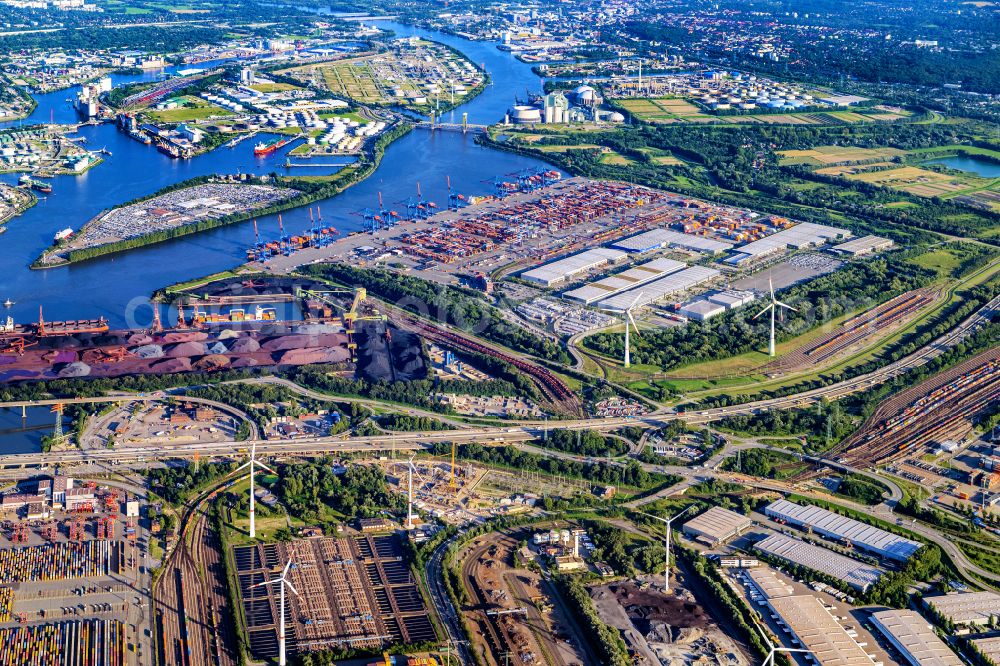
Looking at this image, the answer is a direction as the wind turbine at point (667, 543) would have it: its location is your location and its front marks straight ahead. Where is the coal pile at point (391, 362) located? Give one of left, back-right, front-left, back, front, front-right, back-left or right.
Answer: back-right

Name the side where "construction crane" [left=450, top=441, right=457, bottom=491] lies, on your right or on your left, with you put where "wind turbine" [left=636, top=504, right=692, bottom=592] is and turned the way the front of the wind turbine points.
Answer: on your right

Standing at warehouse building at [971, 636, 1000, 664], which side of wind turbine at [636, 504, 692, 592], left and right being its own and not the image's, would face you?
left

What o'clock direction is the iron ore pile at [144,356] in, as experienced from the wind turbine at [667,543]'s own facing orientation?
The iron ore pile is roughly at 4 o'clock from the wind turbine.

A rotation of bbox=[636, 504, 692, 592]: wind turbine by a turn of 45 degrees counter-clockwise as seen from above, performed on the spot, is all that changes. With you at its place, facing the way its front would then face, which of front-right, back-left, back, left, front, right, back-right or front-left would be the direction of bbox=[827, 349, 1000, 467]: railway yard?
left

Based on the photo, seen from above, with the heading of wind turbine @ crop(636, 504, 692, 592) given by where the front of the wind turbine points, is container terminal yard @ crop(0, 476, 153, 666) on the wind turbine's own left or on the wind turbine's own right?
on the wind turbine's own right

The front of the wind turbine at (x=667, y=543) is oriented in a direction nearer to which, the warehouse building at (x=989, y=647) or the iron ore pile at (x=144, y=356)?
the warehouse building
